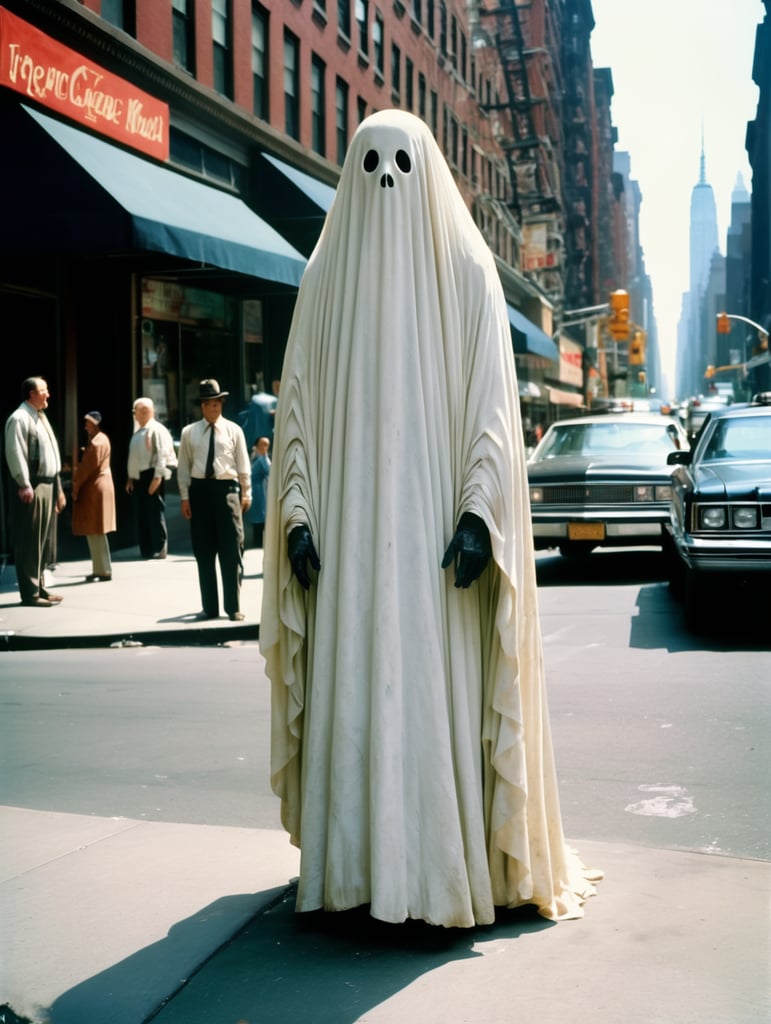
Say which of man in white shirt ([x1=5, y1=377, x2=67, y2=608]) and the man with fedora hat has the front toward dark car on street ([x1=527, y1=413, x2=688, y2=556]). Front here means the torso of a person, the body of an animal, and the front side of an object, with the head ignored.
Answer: the man in white shirt

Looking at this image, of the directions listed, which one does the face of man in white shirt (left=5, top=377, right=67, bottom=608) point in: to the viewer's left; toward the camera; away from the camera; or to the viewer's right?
to the viewer's right

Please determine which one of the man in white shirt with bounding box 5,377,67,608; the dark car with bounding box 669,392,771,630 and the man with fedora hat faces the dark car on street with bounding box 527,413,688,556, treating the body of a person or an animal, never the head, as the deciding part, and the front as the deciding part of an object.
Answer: the man in white shirt

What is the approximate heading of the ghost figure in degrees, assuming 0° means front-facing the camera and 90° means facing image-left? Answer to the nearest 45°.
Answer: approximately 0°

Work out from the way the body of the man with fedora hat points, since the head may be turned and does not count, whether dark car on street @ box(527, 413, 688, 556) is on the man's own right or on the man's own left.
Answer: on the man's own left

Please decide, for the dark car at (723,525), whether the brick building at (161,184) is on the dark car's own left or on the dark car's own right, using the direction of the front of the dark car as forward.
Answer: on the dark car's own right

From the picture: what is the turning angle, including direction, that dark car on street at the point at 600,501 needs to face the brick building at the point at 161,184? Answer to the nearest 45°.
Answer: approximately 135° to its right

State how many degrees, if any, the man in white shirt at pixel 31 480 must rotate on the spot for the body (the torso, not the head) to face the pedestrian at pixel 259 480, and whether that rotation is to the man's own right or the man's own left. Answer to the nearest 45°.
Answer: approximately 45° to the man's own left

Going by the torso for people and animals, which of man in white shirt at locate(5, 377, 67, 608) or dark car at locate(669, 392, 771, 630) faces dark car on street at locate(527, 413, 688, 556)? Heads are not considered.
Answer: the man in white shirt

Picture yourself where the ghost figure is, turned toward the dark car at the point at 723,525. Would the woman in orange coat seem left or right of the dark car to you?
left

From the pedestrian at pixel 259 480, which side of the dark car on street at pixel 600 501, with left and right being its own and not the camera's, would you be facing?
right

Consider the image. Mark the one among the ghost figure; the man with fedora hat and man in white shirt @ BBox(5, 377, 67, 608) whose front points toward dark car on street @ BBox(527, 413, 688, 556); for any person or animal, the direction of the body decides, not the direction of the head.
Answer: the man in white shirt

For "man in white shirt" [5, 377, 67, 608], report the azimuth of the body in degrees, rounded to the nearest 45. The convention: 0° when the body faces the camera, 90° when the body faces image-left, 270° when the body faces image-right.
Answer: approximately 270°
